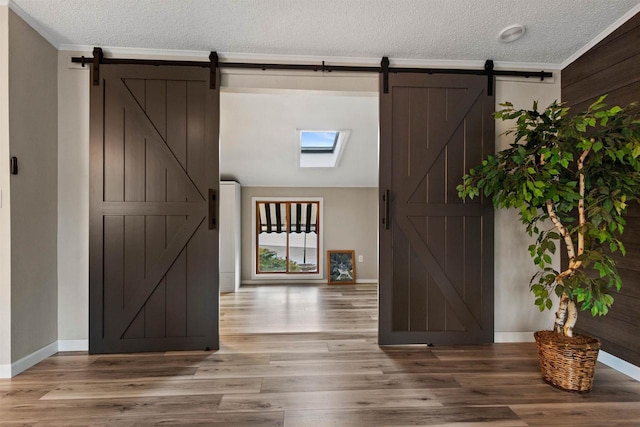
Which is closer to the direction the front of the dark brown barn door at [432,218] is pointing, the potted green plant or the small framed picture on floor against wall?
the potted green plant

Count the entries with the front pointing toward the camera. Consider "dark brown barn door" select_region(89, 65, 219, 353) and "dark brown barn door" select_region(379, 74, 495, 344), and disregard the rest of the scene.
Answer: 2

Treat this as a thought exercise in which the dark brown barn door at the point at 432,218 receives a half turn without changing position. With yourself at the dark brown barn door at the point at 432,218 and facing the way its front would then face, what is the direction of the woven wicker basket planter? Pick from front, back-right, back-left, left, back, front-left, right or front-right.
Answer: back-right

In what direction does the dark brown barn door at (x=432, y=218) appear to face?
toward the camera

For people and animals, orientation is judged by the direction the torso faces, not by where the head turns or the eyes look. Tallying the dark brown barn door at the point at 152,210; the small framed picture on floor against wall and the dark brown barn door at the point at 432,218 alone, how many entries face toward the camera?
3

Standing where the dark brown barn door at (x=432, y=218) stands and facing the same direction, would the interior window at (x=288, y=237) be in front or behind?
behind

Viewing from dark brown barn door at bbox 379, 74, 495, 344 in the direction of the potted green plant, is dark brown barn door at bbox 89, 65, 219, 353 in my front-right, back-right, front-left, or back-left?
back-right

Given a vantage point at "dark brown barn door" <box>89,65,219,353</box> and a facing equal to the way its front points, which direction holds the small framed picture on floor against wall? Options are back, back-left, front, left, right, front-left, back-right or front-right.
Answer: back-left

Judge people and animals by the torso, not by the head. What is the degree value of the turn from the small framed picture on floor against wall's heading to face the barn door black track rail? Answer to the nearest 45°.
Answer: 0° — it already faces it

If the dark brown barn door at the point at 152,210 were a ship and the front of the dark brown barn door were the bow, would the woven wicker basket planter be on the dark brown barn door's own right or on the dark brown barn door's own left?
on the dark brown barn door's own left

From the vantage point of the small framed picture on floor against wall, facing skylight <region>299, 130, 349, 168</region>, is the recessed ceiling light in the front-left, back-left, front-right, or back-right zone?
front-left

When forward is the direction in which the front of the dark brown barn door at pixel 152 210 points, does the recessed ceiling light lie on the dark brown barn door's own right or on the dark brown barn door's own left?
on the dark brown barn door's own left

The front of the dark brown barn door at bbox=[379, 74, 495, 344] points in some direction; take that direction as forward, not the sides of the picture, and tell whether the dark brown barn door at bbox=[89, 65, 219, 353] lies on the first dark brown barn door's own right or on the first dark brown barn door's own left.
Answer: on the first dark brown barn door's own right

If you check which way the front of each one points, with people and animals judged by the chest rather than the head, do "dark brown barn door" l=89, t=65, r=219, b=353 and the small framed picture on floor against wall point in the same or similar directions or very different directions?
same or similar directions

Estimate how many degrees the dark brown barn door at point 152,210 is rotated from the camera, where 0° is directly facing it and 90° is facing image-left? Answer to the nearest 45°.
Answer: approximately 0°
